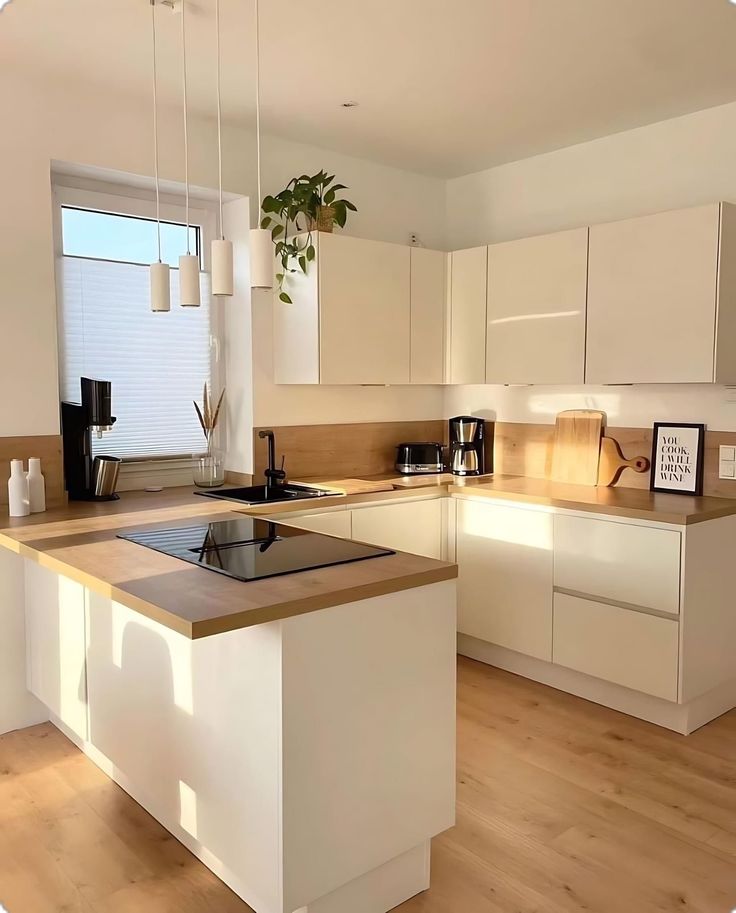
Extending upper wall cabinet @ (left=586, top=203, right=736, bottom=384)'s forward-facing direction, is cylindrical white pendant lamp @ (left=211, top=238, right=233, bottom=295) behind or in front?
in front

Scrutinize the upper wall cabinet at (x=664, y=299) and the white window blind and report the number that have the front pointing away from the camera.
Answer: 0

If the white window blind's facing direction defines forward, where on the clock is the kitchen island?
The kitchen island is roughly at 1 o'clock from the white window blind.

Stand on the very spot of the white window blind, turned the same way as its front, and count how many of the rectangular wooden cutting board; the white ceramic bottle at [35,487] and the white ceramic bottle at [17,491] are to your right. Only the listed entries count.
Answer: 2

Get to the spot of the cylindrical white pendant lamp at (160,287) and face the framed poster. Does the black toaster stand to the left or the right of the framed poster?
left

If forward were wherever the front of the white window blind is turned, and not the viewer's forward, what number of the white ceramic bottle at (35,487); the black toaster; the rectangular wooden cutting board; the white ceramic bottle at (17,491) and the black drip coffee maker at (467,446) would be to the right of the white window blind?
2

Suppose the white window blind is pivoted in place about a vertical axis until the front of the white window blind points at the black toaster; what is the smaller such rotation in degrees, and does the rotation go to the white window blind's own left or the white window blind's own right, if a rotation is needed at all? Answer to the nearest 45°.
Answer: approximately 45° to the white window blind's own left

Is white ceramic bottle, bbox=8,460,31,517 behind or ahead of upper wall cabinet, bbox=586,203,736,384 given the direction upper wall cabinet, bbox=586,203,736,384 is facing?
ahead

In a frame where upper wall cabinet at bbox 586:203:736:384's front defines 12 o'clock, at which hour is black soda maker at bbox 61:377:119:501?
The black soda maker is roughly at 1 o'clock from the upper wall cabinet.

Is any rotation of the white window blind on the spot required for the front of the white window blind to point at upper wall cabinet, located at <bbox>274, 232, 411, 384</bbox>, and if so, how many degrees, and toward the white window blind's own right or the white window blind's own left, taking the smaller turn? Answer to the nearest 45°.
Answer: approximately 45° to the white window blind's own left

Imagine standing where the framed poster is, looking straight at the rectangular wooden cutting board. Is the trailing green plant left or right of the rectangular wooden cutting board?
left

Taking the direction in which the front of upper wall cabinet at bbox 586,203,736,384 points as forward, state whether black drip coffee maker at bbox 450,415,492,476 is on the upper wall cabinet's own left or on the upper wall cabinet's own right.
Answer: on the upper wall cabinet's own right

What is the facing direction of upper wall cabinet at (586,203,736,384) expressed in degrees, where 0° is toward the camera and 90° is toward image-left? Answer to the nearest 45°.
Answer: approximately 45°

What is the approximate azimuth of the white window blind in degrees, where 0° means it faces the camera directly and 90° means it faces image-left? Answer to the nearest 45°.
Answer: approximately 315°

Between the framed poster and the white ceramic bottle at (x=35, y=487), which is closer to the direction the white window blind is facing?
the framed poster

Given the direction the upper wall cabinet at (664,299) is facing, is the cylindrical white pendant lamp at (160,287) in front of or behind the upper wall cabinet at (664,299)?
in front

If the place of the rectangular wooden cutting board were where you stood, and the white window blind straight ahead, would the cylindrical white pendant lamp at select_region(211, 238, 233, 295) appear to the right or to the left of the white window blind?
left
